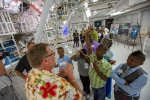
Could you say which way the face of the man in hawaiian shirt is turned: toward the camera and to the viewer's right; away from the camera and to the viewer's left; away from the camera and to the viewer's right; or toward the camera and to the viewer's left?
away from the camera and to the viewer's right

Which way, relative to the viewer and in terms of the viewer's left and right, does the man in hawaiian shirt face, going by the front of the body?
facing away from the viewer and to the right of the viewer
